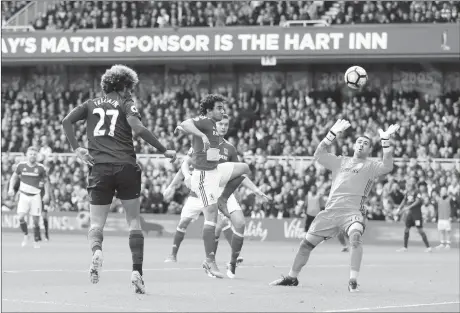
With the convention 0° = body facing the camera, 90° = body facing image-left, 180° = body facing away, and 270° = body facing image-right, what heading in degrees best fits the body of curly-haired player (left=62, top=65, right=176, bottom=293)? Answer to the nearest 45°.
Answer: approximately 225°

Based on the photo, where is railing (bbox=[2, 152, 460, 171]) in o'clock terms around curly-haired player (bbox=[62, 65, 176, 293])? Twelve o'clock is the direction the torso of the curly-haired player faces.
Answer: The railing is roughly at 11 o'clock from the curly-haired player.

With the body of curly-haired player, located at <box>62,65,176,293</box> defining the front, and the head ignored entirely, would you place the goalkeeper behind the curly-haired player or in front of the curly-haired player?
in front

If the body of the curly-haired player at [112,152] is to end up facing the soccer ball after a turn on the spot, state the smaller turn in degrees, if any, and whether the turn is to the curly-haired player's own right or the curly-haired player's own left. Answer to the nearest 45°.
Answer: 0° — they already face it
